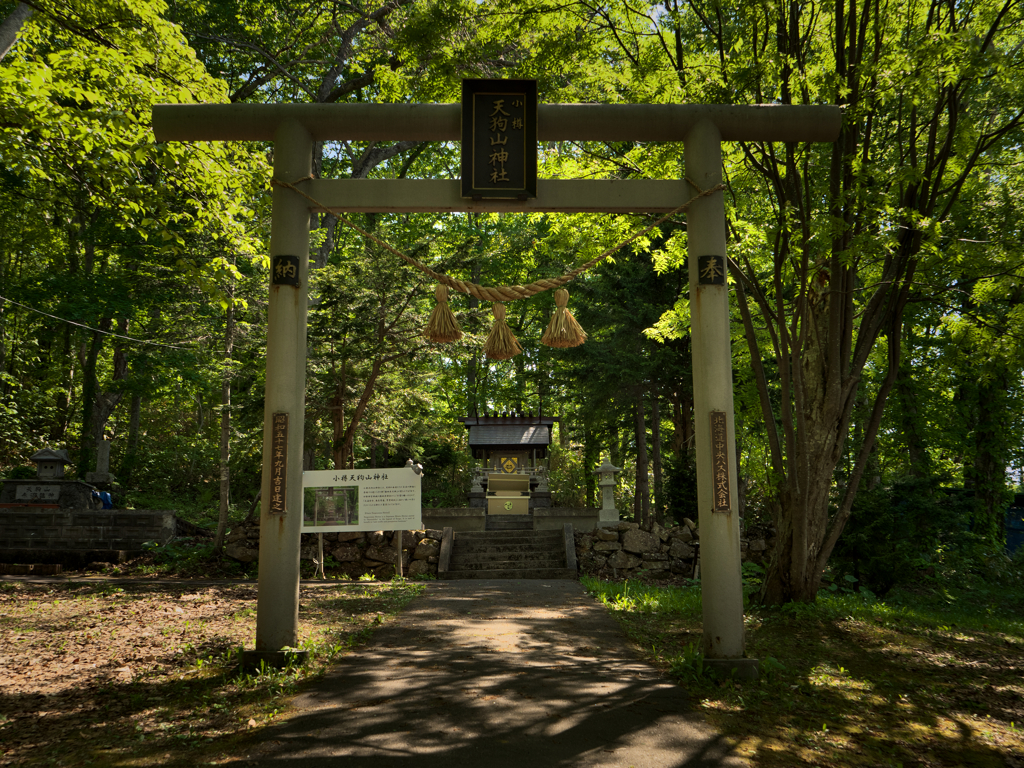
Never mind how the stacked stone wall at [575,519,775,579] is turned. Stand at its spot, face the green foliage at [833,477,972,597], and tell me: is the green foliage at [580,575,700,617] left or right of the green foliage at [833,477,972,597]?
right

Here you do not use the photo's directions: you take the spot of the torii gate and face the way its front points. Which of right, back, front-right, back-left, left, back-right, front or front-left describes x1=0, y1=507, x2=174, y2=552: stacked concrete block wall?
back-right

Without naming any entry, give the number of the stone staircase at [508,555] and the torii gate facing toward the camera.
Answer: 2

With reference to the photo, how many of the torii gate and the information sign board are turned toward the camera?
2

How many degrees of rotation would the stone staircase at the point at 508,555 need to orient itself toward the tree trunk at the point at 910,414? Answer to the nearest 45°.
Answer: approximately 90° to its left

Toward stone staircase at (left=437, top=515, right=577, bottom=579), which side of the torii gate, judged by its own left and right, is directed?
back

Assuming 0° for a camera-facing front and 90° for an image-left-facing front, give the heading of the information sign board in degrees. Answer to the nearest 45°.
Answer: approximately 0°
